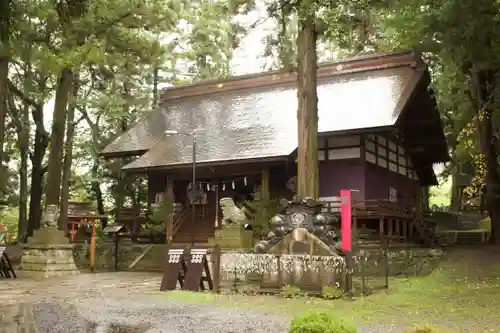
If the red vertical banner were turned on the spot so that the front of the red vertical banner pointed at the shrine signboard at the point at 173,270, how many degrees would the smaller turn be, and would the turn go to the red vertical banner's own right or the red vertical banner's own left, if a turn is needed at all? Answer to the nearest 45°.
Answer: approximately 90° to the red vertical banner's own right

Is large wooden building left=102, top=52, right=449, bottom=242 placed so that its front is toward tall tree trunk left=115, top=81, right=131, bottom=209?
no

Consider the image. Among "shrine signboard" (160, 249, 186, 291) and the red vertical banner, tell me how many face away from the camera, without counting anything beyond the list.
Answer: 0

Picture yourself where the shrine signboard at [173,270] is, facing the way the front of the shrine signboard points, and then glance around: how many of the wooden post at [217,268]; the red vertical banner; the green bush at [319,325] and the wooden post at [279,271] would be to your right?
0

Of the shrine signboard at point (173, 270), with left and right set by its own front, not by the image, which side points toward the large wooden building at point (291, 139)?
back

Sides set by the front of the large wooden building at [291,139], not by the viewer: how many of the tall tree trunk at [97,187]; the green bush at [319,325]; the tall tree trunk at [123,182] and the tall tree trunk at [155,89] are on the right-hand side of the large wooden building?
3

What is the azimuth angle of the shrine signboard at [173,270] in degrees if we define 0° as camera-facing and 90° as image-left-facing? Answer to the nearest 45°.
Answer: approximately 45°

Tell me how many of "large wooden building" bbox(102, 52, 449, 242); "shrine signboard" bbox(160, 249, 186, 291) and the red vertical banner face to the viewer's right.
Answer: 0

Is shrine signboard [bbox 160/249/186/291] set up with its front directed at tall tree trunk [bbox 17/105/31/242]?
no

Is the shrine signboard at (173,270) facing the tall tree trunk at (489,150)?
no

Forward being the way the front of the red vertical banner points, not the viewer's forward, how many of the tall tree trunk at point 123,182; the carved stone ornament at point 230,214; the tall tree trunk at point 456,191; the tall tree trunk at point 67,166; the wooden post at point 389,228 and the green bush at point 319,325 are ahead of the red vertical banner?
1

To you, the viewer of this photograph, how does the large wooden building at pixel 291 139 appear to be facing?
facing the viewer and to the left of the viewer

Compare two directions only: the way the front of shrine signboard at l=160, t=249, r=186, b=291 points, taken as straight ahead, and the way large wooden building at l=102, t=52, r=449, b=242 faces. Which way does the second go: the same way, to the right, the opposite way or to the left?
the same way

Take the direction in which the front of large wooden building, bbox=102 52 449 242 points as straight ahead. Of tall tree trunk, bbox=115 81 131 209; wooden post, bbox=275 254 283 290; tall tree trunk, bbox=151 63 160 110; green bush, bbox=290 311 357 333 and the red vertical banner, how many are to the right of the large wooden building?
2

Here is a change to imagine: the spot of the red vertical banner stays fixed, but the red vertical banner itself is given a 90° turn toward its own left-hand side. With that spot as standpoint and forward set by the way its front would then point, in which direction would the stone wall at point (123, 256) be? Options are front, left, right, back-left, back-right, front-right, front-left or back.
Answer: back-left

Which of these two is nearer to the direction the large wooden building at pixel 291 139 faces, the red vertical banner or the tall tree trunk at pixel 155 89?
the red vertical banner

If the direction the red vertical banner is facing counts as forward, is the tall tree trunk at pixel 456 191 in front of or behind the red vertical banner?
behind

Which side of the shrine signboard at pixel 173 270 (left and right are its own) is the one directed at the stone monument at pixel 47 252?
right

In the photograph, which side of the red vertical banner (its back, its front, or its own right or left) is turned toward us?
front
